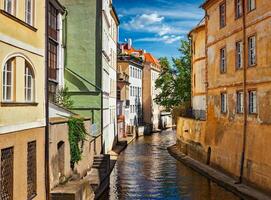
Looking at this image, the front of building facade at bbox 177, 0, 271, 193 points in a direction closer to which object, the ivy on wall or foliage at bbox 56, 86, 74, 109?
the ivy on wall

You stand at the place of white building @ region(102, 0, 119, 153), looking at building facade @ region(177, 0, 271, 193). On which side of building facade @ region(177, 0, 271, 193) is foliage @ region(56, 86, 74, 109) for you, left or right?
right

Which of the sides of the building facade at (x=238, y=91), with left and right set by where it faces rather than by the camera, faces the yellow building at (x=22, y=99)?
front

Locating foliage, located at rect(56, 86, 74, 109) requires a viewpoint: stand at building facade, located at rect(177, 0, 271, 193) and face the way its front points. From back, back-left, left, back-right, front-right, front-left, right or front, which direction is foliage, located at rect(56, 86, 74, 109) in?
front-right

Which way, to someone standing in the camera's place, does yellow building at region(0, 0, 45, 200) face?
facing the viewer and to the right of the viewer

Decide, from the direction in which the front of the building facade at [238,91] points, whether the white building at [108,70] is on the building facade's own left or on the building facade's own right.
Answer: on the building facade's own right

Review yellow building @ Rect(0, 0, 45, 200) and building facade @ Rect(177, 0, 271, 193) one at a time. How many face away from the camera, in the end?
0

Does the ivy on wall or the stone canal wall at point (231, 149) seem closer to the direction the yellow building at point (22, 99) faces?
the stone canal wall

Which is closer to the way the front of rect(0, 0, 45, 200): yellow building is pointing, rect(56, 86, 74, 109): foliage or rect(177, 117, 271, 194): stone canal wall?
the stone canal wall

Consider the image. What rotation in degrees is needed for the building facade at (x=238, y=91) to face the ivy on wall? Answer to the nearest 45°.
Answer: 0° — it already faces it

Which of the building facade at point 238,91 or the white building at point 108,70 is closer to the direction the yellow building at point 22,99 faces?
the building facade

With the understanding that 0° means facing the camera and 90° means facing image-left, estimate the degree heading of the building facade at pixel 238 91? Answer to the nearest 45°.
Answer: approximately 45°
